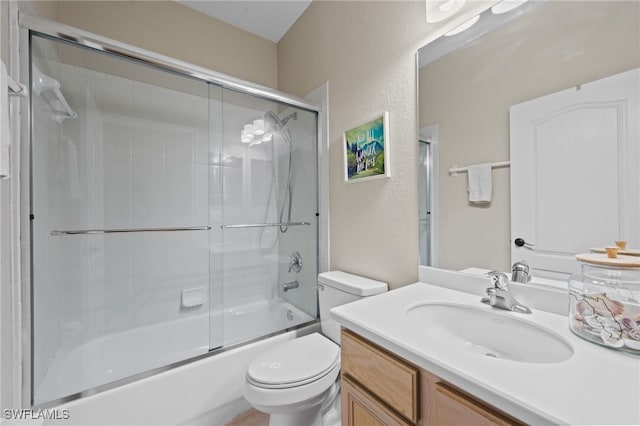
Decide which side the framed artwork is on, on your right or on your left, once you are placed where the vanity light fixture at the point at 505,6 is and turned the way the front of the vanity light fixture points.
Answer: on your right

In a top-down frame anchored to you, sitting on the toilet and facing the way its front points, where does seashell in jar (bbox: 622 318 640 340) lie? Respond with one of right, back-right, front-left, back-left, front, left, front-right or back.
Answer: left

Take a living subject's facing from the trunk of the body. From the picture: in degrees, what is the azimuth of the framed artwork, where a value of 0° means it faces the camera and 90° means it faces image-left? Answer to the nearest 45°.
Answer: approximately 45°

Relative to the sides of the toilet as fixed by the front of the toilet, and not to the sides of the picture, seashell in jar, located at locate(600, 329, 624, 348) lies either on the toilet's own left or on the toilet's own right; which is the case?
on the toilet's own left

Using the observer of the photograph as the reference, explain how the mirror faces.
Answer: facing the viewer and to the left of the viewer

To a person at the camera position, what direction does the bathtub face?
facing the viewer and to the right of the viewer

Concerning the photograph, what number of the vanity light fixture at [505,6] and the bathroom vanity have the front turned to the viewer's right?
0

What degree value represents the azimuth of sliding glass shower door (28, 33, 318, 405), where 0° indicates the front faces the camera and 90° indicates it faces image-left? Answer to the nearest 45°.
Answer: approximately 315°
